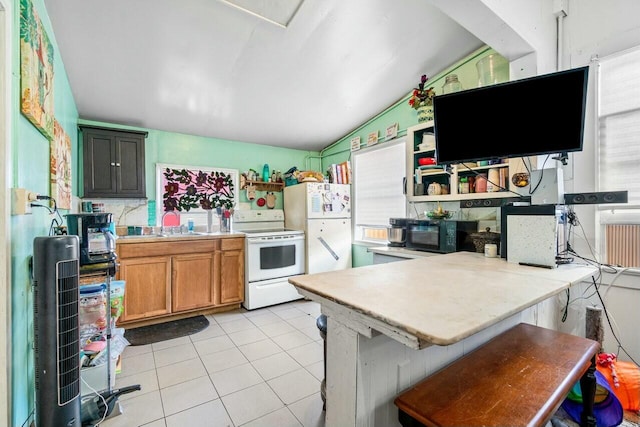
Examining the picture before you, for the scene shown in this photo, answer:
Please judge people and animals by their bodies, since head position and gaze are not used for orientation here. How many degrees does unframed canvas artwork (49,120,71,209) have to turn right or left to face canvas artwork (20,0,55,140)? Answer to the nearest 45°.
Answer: approximately 90° to its right

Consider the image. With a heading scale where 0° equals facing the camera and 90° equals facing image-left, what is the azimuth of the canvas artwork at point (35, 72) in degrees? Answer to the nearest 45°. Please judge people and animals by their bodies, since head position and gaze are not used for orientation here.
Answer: approximately 270°

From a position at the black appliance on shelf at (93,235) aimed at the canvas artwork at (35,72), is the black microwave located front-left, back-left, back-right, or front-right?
back-left

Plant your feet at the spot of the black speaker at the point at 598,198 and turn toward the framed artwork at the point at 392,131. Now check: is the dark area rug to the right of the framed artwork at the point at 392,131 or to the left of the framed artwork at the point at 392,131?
left

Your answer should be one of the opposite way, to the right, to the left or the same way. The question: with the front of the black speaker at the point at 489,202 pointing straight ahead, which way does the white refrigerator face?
to the left

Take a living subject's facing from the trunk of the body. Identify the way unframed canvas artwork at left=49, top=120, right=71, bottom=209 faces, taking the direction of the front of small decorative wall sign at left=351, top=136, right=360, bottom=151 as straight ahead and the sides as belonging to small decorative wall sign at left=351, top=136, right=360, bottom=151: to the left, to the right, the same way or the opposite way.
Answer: the opposite way

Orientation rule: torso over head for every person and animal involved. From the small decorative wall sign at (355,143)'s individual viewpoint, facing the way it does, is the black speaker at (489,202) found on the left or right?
on its left

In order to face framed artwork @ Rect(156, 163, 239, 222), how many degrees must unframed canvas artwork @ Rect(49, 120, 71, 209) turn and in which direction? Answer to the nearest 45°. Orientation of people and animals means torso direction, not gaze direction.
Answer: approximately 45° to its left

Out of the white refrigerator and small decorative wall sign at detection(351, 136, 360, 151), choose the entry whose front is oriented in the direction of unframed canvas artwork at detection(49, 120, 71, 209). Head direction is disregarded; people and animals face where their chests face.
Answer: small decorative wall sign at detection(351, 136, 360, 151)

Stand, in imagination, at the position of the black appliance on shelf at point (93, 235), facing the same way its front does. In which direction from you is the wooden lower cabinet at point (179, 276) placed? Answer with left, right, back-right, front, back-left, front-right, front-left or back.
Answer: front-left
